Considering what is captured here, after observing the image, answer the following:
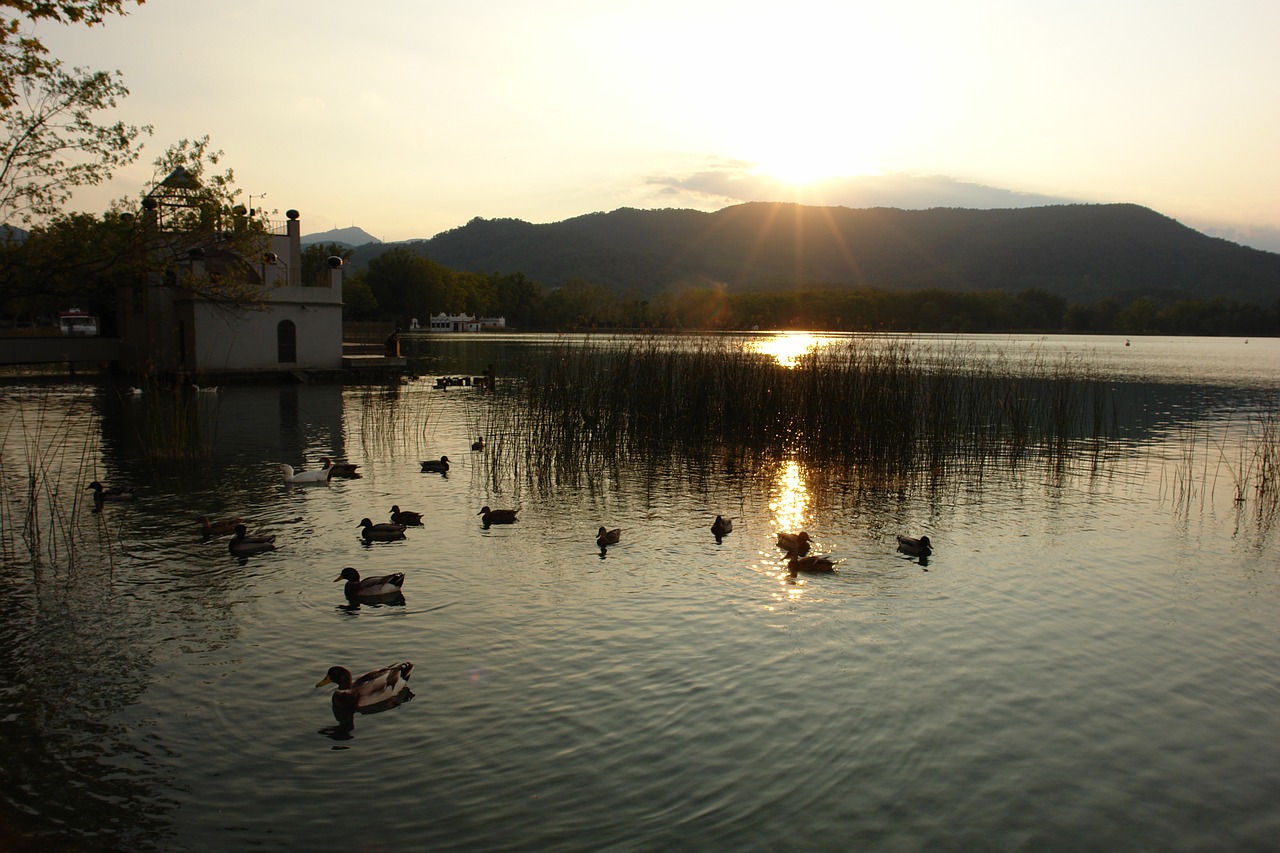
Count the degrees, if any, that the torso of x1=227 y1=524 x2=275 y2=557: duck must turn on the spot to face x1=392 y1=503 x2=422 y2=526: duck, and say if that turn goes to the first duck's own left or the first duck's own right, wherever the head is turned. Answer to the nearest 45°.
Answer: approximately 135° to the first duck's own right

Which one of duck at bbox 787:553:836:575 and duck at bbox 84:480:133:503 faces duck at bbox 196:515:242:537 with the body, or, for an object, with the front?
duck at bbox 787:553:836:575

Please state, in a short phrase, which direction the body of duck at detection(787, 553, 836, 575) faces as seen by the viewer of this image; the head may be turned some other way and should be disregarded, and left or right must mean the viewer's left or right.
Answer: facing to the left of the viewer

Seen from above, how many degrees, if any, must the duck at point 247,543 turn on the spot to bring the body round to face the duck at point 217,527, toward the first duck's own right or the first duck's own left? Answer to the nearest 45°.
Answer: approximately 90° to the first duck's own right

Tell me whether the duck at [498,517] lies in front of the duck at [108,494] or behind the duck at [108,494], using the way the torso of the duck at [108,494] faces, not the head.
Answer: behind

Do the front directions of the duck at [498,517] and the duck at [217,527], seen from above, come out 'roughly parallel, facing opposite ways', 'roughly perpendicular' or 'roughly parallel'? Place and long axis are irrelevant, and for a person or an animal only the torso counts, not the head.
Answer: roughly parallel

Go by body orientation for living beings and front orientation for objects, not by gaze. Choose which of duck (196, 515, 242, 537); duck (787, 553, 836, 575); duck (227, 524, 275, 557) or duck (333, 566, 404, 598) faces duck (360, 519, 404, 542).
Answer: duck (787, 553, 836, 575)

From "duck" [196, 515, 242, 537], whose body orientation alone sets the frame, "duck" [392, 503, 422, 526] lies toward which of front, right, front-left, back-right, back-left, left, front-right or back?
back

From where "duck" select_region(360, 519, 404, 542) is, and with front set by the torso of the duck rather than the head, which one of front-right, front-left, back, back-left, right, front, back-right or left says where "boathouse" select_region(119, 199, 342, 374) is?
right

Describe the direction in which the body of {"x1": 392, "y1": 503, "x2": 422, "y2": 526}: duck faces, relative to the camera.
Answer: to the viewer's left

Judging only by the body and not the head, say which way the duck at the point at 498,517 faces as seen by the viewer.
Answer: to the viewer's left

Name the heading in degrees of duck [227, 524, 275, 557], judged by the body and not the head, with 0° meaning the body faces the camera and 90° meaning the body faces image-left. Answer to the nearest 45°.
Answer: approximately 90°

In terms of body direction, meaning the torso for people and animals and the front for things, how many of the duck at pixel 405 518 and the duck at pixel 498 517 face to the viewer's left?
2

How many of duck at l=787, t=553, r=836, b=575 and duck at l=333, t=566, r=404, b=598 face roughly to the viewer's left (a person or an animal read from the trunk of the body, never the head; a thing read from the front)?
2

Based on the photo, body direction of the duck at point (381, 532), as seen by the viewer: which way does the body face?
to the viewer's left

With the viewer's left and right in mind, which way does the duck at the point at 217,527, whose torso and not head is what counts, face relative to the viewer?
facing to the left of the viewer
